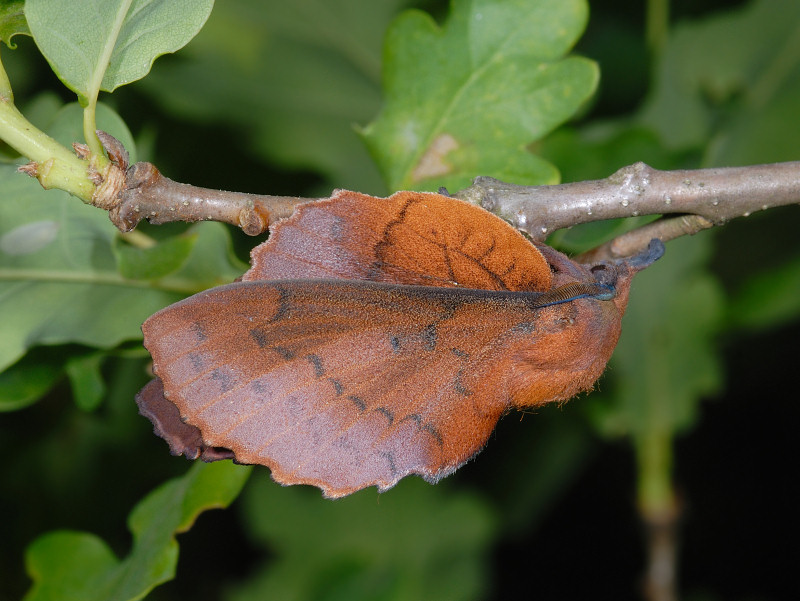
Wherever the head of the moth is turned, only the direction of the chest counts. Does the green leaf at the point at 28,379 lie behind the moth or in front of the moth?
behind

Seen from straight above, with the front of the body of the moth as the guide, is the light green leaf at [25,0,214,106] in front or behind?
behind

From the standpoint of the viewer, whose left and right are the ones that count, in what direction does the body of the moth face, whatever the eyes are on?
facing to the right of the viewer

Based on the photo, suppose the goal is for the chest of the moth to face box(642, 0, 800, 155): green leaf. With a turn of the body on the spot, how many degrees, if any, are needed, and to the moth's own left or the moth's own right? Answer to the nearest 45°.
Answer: approximately 90° to the moth's own left

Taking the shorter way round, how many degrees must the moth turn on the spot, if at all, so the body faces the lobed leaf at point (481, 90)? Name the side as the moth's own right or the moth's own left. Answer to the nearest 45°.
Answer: approximately 90° to the moth's own left
